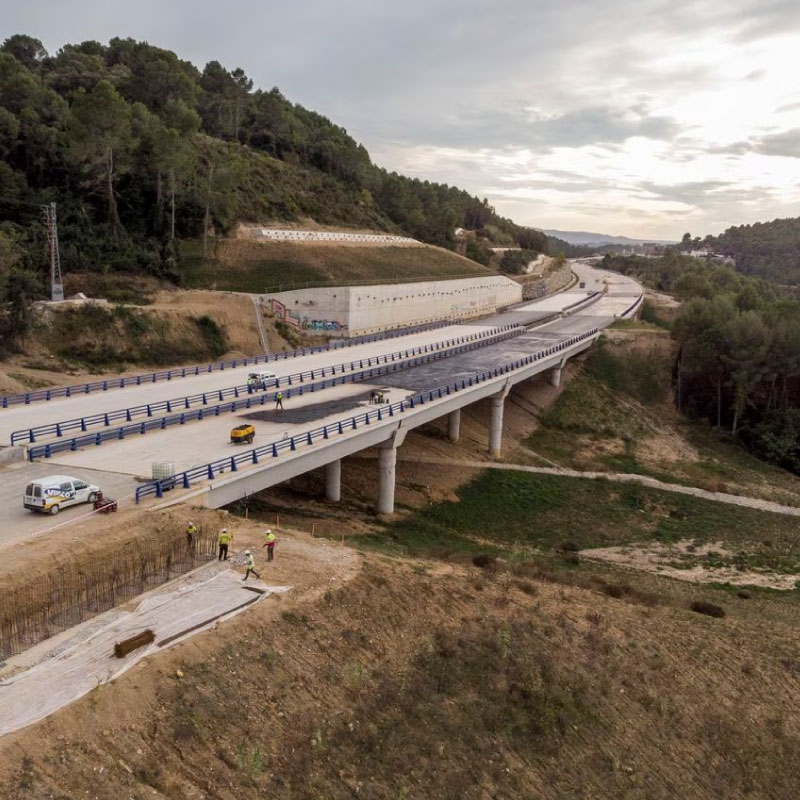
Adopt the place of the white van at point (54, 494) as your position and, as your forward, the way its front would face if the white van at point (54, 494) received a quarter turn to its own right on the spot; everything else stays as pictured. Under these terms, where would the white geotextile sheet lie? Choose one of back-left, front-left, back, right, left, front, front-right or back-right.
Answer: front-right

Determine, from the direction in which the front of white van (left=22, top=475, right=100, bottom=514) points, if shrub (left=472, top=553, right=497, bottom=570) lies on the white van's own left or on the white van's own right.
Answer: on the white van's own right

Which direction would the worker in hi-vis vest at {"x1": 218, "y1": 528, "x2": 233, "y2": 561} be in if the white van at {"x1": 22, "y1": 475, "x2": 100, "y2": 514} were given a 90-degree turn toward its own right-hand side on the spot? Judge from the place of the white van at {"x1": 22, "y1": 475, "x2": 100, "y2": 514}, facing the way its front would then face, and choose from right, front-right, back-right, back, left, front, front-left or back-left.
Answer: front

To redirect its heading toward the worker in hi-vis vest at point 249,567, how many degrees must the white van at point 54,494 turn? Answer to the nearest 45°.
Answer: approximately 90° to its right

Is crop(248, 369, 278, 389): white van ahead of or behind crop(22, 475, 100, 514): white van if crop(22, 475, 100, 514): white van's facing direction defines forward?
ahead

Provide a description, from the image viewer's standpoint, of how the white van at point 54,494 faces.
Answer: facing away from the viewer and to the right of the viewer

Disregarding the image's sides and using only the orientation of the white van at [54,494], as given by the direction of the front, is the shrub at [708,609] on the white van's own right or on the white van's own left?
on the white van's own right
